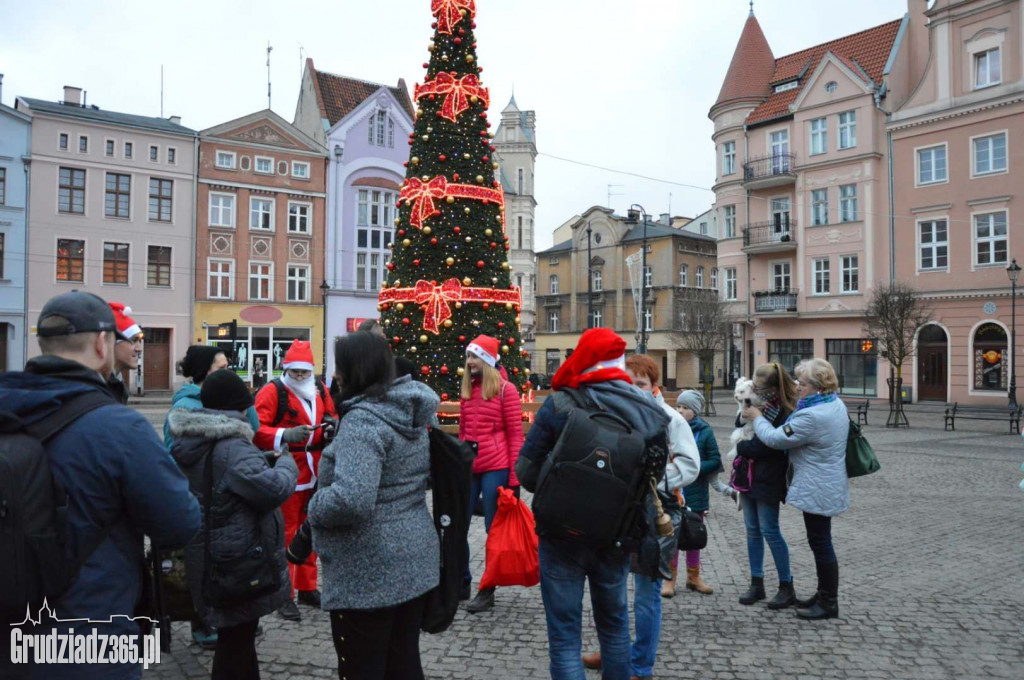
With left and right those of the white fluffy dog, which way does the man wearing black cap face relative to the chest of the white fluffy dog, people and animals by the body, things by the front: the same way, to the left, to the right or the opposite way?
the opposite way

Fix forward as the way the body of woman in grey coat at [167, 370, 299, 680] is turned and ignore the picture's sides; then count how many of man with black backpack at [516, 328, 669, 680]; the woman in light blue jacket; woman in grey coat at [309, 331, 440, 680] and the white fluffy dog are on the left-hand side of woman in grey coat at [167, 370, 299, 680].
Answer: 0

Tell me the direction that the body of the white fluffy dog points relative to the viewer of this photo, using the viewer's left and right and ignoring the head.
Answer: facing the viewer

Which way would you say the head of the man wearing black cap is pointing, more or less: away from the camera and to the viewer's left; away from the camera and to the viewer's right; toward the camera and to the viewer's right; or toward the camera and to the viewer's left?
away from the camera and to the viewer's right

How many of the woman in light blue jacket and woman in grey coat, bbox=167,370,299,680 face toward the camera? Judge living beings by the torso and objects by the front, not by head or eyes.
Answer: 0

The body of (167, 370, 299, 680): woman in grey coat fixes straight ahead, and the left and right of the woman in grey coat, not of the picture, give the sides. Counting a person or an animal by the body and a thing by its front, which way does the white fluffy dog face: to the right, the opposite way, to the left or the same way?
the opposite way

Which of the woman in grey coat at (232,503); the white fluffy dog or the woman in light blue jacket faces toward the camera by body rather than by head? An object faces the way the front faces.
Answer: the white fluffy dog

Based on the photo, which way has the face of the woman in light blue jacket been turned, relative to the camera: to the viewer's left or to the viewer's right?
to the viewer's left

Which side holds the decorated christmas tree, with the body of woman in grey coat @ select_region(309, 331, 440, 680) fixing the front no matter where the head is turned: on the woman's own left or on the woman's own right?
on the woman's own right

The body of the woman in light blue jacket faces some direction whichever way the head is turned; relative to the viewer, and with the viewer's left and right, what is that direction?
facing to the left of the viewer

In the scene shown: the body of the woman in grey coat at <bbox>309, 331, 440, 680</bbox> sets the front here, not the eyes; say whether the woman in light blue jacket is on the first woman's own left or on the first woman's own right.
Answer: on the first woman's own right

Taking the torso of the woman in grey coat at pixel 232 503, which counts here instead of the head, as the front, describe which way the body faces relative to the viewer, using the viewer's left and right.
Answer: facing away from the viewer and to the right of the viewer

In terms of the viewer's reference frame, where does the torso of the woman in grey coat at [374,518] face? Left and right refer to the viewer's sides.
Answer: facing away from the viewer and to the left of the viewer
